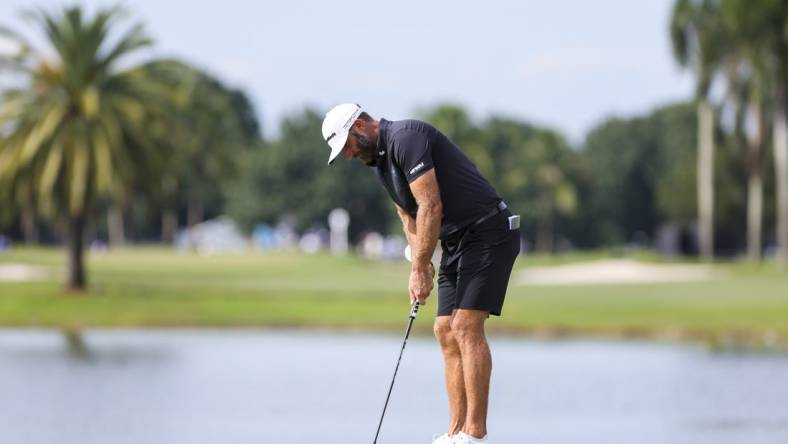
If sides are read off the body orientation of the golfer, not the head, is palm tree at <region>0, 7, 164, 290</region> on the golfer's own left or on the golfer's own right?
on the golfer's own right

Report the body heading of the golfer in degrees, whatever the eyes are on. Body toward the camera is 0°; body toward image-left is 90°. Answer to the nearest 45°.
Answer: approximately 90°

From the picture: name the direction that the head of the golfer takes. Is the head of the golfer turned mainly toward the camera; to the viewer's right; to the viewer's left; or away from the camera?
to the viewer's left
